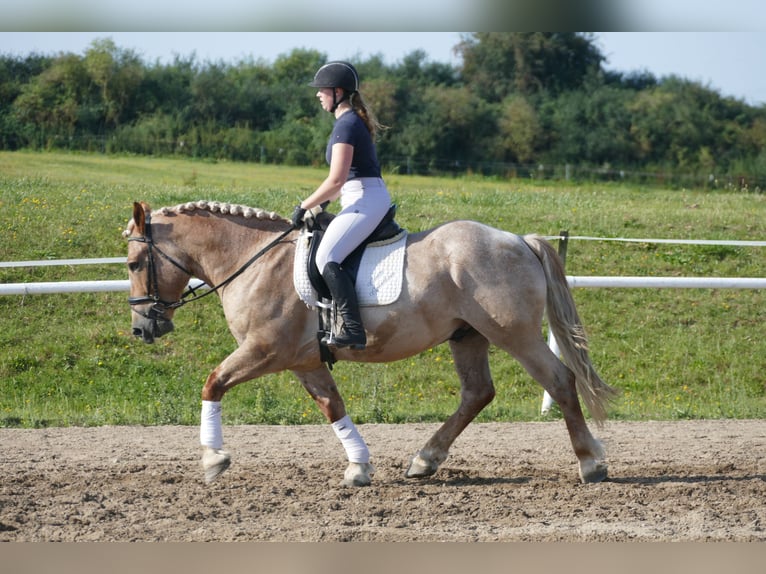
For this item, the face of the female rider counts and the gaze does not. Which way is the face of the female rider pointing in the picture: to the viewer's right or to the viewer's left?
to the viewer's left

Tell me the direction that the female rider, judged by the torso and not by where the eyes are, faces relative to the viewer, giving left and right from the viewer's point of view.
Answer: facing to the left of the viewer

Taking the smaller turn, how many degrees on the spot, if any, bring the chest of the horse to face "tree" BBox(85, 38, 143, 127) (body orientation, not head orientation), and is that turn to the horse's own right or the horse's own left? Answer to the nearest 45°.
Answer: approximately 90° to the horse's own right

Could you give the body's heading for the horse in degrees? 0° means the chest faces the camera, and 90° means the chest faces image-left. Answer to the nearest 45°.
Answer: approximately 90°

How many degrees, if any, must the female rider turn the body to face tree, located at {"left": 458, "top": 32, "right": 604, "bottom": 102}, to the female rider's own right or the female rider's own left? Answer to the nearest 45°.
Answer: approximately 90° to the female rider's own right

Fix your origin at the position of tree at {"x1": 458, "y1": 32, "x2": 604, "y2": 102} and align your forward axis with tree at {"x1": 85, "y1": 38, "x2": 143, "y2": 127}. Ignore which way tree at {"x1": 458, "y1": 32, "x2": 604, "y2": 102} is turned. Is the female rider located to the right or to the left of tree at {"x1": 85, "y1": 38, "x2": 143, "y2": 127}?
left

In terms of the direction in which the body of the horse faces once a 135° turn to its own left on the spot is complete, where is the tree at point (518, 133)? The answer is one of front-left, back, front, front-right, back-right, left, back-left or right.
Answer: back-left

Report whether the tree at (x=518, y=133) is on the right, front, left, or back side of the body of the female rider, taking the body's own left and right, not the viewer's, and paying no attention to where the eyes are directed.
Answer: right
